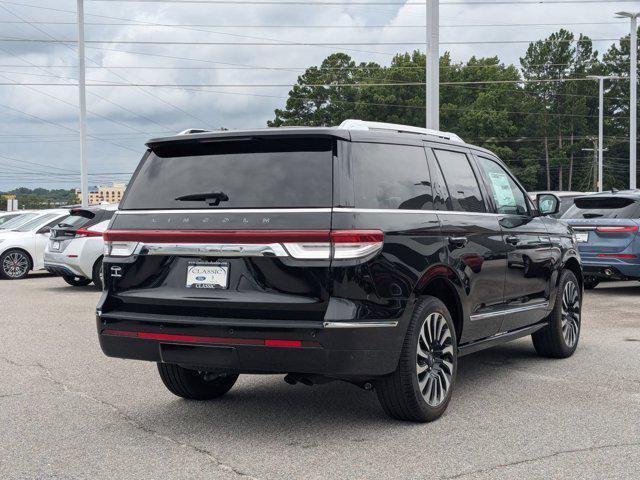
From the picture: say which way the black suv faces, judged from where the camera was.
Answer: facing away from the viewer and to the right of the viewer

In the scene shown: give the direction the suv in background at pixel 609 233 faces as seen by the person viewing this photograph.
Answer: facing away from the viewer and to the right of the viewer

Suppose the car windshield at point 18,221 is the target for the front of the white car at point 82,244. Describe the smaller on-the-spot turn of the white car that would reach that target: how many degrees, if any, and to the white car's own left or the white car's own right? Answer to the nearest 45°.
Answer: approximately 45° to the white car's own left

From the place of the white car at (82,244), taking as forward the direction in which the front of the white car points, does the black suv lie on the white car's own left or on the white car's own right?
on the white car's own right

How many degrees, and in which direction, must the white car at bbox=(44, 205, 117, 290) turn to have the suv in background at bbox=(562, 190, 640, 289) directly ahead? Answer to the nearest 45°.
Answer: approximately 90° to its right

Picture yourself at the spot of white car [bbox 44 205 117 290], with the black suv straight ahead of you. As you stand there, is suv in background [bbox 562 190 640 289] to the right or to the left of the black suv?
left

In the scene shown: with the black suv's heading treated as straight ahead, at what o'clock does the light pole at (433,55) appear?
The light pole is roughly at 11 o'clock from the black suv.
